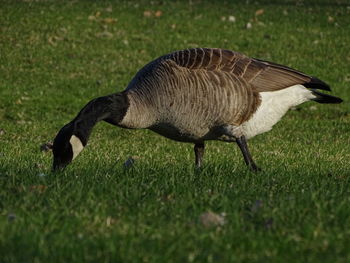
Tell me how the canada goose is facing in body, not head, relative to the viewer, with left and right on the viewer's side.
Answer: facing to the left of the viewer

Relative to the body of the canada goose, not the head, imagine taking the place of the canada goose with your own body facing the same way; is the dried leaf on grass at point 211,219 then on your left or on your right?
on your left

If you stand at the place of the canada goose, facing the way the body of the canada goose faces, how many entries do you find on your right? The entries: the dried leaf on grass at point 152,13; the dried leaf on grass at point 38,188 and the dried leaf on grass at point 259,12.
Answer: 2

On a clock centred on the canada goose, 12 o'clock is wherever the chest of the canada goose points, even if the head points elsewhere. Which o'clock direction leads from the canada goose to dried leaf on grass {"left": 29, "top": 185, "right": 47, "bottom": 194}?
The dried leaf on grass is roughly at 10 o'clock from the canada goose.

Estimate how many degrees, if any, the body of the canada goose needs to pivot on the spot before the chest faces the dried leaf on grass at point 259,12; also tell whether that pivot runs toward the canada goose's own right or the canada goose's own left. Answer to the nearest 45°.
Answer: approximately 90° to the canada goose's own right

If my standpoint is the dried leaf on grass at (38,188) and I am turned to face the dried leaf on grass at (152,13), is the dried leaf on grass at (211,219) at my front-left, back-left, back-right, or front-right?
back-right

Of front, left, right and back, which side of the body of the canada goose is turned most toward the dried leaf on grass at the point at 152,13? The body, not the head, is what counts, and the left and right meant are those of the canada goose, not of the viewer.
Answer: right

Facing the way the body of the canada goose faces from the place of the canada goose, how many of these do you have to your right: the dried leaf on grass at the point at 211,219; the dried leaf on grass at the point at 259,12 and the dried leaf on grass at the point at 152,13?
2
